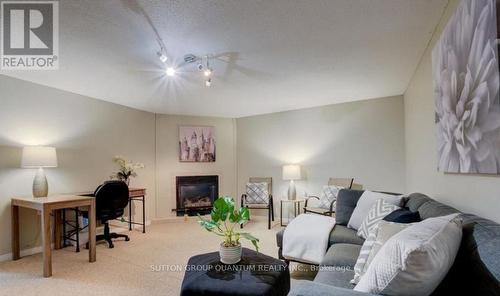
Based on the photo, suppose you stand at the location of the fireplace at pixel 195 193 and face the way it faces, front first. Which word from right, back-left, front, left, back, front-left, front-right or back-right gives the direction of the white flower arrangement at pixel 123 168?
front-right

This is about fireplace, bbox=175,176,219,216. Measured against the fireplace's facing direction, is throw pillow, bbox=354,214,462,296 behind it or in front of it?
in front

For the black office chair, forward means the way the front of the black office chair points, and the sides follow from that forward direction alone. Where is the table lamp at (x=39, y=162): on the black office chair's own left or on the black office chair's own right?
on the black office chair's own left

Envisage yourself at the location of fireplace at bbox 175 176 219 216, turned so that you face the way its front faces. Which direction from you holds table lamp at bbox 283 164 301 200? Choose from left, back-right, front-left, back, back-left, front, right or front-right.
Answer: front-left

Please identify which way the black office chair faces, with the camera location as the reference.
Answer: facing away from the viewer and to the left of the viewer

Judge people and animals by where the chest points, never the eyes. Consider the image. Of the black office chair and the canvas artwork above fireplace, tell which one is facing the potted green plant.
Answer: the canvas artwork above fireplace

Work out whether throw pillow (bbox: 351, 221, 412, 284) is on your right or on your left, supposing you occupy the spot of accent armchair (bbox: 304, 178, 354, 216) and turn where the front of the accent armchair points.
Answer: on your left

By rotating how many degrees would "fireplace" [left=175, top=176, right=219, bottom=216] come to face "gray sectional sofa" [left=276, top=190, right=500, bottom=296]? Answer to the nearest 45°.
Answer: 0° — it already faces it

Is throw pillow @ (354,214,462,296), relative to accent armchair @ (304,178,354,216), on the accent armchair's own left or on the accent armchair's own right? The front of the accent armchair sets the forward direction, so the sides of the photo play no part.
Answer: on the accent armchair's own left

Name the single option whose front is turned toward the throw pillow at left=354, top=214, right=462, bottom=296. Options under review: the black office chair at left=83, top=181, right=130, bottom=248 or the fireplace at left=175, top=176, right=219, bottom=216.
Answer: the fireplace

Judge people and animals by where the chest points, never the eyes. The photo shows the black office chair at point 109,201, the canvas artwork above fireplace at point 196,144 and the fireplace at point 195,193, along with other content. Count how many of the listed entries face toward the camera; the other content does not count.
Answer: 2

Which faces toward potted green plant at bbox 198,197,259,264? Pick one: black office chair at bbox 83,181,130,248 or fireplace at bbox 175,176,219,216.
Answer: the fireplace

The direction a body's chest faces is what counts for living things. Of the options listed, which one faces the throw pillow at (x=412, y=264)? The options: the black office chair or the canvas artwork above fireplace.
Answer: the canvas artwork above fireplace

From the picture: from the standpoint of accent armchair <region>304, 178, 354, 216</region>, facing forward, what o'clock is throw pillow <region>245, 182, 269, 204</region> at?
The throw pillow is roughly at 2 o'clock from the accent armchair.

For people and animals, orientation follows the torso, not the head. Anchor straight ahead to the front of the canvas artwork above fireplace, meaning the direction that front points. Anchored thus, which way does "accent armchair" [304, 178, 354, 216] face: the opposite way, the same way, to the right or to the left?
to the right

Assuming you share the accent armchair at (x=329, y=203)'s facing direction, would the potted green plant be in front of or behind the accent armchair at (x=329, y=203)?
in front
